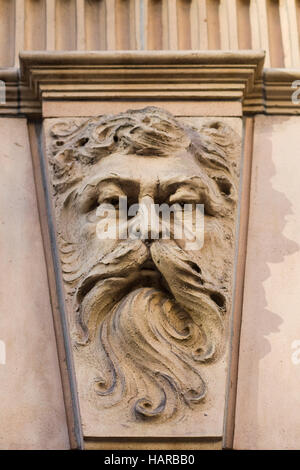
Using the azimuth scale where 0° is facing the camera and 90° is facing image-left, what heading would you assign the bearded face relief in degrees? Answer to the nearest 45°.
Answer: approximately 0°
